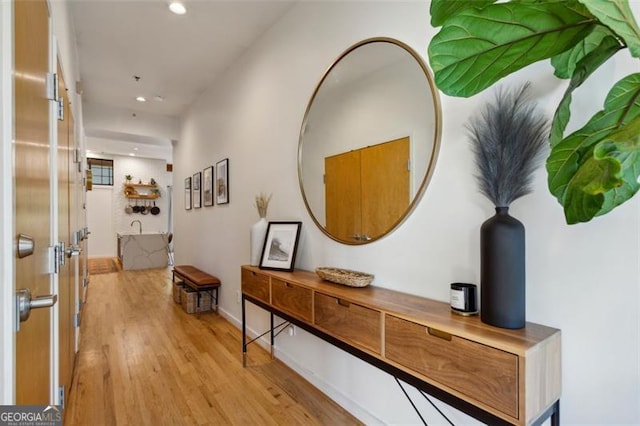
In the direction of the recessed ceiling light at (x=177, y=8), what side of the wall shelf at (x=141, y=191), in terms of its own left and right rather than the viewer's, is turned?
front

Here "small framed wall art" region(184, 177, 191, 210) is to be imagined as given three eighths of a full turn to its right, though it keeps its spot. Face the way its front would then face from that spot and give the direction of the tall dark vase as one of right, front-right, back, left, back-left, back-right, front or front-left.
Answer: back-right

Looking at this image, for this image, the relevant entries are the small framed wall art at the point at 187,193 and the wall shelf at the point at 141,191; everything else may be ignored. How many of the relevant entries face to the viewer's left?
1

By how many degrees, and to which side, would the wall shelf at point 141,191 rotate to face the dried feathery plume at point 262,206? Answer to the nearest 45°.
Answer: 0° — it already faces it

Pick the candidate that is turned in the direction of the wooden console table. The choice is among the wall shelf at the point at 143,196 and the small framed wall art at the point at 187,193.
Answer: the wall shelf

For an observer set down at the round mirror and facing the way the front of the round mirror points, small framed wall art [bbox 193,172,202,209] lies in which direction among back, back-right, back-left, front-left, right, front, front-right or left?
right

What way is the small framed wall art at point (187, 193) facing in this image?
to the viewer's left

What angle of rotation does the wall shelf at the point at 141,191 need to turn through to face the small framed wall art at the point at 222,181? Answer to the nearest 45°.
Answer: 0° — it already faces it

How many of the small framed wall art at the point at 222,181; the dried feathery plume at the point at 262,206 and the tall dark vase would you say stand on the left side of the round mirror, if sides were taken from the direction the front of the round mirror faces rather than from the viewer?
1

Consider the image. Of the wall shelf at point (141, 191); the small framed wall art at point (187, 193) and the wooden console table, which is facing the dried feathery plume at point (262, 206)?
the wall shelf

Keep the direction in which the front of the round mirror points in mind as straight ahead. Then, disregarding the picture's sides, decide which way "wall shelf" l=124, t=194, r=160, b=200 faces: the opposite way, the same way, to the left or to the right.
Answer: to the left

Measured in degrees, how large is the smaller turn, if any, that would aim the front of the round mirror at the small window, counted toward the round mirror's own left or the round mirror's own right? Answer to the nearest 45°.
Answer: approximately 90° to the round mirror's own right

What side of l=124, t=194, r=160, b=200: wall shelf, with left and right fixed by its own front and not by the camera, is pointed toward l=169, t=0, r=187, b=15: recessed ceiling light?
front

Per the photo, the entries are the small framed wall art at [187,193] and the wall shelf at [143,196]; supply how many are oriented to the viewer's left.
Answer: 1

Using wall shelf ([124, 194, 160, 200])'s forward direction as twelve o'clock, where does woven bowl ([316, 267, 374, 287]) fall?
The woven bowl is roughly at 12 o'clock from the wall shelf.
